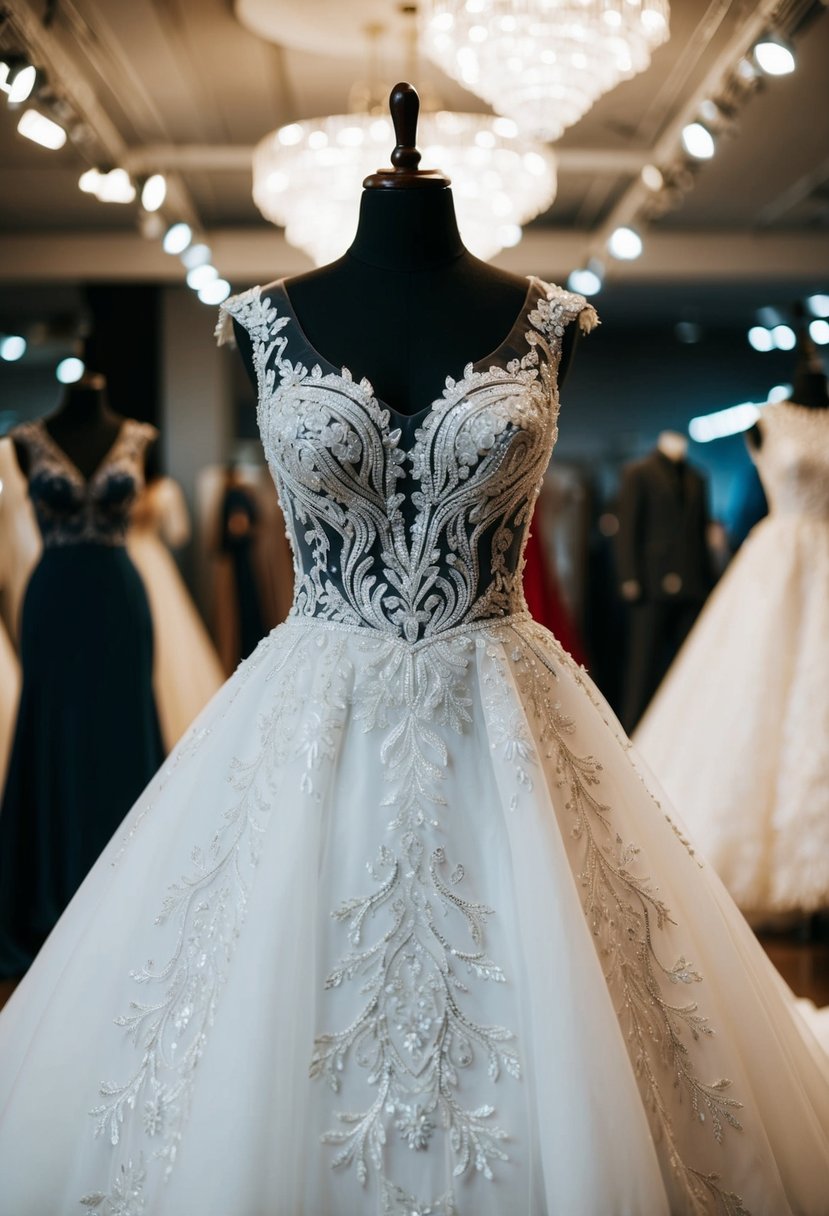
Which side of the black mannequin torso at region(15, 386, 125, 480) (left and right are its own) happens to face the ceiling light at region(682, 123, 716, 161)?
left

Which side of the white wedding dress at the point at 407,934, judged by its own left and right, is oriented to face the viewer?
front

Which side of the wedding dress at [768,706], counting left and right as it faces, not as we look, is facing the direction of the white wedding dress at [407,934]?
front

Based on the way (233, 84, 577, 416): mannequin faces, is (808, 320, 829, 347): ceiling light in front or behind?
behind

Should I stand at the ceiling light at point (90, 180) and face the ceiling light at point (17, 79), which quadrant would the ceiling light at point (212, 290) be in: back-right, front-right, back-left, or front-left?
back-left

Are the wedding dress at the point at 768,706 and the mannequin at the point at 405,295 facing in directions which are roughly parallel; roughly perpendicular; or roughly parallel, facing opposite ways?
roughly parallel

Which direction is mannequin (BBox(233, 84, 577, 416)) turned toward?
toward the camera

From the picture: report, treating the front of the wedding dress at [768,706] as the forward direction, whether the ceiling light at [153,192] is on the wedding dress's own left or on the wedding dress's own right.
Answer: on the wedding dress's own right

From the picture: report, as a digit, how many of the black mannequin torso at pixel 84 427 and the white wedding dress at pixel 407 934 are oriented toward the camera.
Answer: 2

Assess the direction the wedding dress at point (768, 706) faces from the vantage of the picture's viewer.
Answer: facing the viewer

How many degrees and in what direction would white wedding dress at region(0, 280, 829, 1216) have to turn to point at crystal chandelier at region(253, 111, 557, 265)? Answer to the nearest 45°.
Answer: approximately 180°

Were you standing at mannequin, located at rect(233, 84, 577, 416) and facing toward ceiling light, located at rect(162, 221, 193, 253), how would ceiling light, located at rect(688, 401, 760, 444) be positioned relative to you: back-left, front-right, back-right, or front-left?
front-right

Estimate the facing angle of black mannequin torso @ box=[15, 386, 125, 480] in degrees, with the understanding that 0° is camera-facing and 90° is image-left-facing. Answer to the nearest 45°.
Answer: approximately 0°

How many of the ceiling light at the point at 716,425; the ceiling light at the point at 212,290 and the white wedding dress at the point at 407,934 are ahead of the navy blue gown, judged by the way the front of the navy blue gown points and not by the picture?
1
